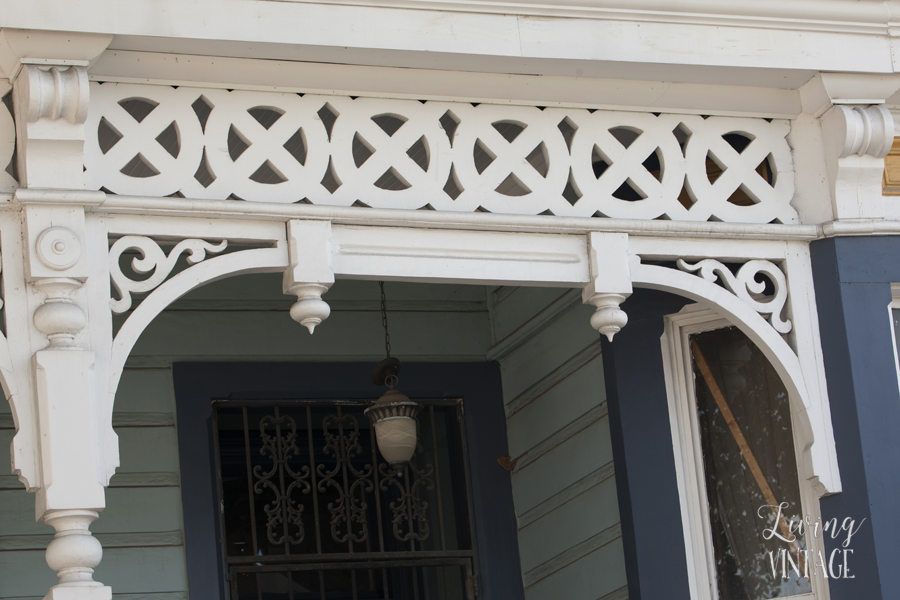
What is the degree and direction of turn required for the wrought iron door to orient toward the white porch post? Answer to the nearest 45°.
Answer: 0° — it already faces it

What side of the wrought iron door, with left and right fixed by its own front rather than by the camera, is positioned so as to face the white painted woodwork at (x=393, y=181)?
front

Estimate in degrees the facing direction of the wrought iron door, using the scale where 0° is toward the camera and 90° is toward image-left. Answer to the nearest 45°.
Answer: approximately 0°
